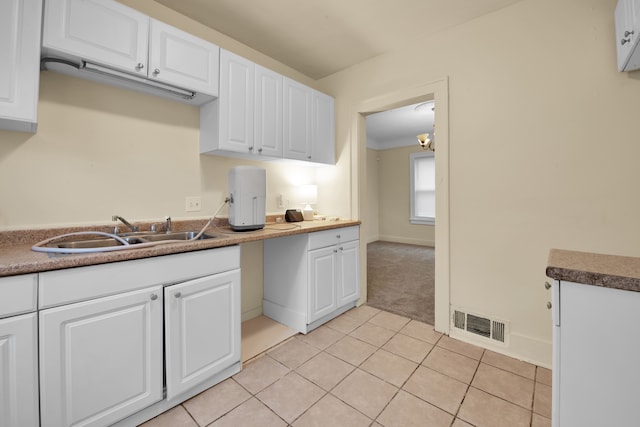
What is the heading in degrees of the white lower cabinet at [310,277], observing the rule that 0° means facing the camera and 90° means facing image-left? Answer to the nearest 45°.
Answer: approximately 315°

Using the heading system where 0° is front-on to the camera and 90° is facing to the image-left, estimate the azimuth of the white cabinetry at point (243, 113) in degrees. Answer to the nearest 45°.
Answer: approximately 315°

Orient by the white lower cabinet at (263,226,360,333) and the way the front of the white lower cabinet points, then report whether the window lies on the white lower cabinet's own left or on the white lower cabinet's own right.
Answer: on the white lower cabinet's own left

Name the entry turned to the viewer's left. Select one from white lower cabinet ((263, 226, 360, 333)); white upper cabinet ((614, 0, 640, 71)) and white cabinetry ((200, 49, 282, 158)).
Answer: the white upper cabinet

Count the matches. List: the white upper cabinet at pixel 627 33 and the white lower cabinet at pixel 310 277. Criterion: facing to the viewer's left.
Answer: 1

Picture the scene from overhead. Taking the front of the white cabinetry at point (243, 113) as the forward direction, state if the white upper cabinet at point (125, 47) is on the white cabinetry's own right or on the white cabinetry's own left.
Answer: on the white cabinetry's own right

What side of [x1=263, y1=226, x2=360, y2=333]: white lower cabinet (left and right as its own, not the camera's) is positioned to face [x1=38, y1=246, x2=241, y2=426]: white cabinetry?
right

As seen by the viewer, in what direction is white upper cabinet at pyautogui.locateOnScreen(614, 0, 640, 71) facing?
to the viewer's left

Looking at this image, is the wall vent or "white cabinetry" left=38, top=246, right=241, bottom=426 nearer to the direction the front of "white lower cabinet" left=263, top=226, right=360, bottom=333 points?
the wall vent
